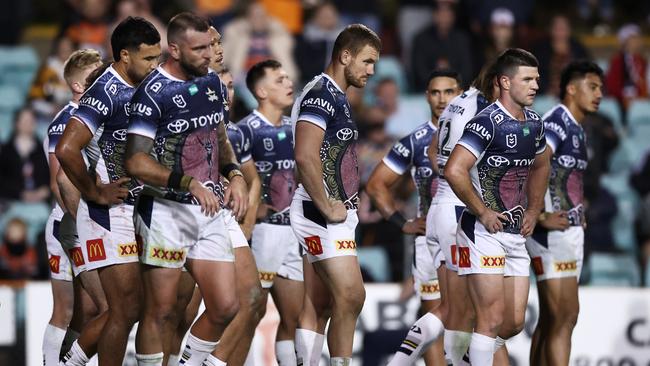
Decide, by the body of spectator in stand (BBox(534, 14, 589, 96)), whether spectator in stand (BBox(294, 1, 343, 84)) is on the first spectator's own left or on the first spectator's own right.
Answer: on the first spectator's own right

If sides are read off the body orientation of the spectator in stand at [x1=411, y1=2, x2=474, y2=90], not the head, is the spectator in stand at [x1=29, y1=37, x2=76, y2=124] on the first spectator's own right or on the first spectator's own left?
on the first spectator's own right

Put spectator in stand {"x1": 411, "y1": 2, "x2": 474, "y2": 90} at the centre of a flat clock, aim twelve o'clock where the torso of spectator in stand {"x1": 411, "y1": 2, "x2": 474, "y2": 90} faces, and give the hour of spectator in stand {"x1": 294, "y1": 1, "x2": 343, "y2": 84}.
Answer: spectator in stand {"x1": 294, "y1": 1, "x2": 343, "y2": 84} is roughly at 3 o'clock from spectator in stand {"x1": 411, "y1": 2, "x2": 474, "y2": 90}.

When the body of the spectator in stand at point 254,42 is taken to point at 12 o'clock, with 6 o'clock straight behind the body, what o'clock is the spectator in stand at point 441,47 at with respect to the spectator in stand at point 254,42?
the spectator in stand at point 441,47 is roughly at 9 o'clock from the spectator in stand at point 254,42.

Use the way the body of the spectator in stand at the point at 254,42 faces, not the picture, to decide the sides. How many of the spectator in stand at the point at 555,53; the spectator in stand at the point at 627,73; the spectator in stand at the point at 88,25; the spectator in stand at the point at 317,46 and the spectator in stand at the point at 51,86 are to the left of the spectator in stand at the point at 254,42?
3

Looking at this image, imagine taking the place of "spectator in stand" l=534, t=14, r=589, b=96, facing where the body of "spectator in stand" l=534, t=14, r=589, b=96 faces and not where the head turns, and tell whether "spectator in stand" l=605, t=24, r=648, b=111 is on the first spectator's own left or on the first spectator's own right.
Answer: on the first spectator's own left

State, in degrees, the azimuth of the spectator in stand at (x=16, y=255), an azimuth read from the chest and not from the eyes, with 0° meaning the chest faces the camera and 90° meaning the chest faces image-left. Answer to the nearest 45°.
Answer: approximately 0°

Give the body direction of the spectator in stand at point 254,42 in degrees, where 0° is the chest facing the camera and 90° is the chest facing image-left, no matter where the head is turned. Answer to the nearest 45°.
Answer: approximately 0°
